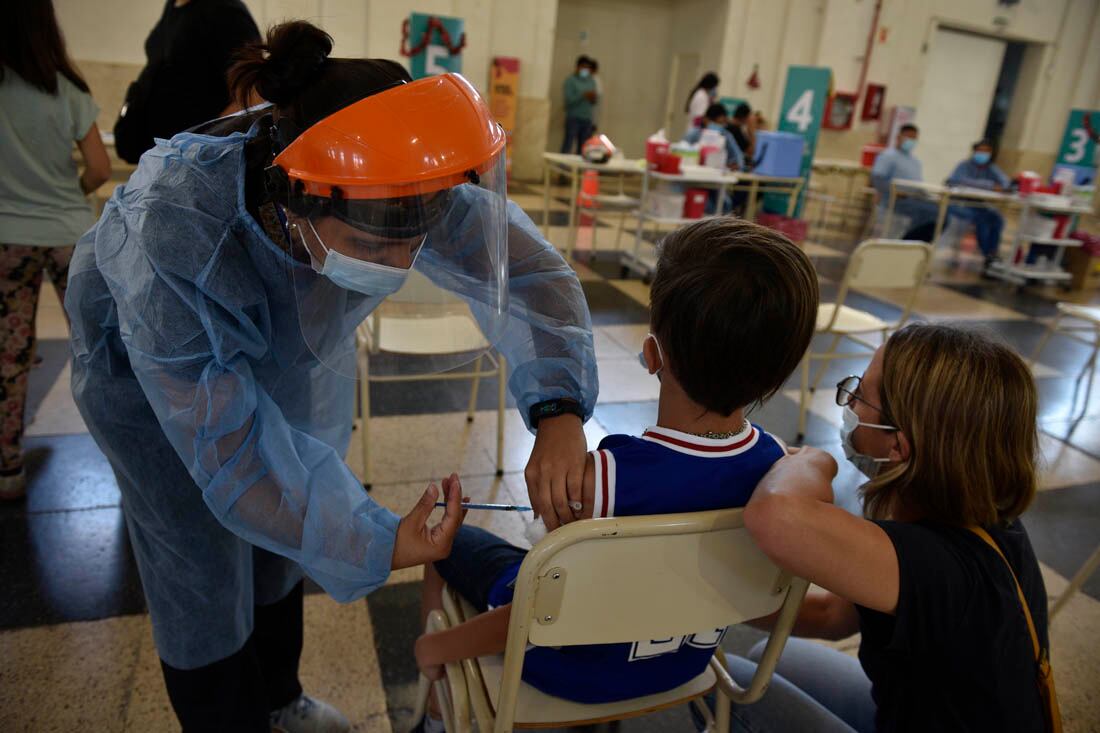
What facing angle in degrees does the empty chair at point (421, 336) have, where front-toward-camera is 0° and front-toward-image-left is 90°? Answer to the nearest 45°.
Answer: approximately 0°

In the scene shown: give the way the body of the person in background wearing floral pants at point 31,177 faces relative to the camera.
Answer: away from the camera

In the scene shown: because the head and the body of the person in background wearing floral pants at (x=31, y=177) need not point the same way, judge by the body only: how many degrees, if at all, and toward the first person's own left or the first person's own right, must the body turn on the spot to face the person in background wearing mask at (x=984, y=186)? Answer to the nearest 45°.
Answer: approximately 90° to the first person's own right

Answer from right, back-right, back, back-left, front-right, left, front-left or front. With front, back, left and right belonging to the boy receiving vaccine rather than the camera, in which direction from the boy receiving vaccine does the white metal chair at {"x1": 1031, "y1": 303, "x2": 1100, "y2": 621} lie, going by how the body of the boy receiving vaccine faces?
right

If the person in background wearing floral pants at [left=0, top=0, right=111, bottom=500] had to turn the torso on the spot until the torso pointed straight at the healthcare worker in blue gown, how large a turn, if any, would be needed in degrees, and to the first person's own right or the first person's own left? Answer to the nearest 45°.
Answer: approximately 180°

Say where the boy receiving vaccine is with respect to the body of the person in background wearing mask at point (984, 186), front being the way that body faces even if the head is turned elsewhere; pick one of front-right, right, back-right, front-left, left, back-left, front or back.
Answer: front

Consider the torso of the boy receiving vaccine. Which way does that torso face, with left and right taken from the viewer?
facing away from the viewer and to the left of the viewer

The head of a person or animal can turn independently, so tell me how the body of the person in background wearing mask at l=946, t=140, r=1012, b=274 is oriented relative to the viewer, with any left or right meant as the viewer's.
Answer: facing the viewer

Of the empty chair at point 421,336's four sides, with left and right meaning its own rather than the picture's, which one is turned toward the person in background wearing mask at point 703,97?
back

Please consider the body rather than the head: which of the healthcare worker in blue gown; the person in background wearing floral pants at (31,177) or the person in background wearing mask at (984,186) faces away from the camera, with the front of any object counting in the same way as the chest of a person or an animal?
the person in background wearing floral pants at (31,177)

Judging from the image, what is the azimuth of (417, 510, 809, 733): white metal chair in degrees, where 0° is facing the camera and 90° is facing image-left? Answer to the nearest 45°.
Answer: approximately 135°

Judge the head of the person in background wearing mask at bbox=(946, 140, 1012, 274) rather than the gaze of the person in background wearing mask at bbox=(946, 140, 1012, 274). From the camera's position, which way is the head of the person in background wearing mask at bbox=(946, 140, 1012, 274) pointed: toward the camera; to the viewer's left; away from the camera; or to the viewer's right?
toward the camera

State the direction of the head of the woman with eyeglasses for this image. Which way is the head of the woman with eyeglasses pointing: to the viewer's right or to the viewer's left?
to the viewer's left

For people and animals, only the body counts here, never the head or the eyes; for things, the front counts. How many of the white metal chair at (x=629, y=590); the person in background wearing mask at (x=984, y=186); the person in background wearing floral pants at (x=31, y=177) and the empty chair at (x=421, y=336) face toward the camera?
2

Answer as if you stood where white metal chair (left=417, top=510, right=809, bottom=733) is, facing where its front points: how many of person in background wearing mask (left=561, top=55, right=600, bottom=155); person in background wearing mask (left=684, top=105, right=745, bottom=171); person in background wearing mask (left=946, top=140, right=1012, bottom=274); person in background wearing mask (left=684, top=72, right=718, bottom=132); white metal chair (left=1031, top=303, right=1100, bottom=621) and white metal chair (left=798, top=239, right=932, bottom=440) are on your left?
0
